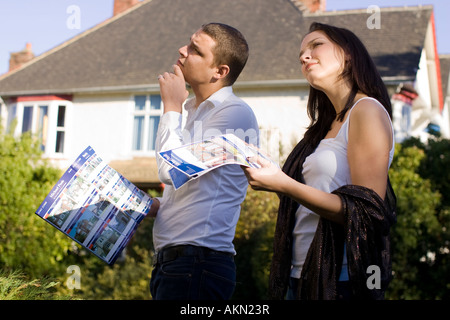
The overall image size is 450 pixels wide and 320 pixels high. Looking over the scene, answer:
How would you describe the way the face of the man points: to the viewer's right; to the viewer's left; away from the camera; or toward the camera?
to the viewer's left

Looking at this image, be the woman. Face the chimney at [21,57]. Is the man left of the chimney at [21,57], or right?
left

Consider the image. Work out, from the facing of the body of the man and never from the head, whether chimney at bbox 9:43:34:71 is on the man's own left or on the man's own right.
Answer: on the man's own right

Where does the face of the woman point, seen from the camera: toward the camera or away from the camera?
toward the camera

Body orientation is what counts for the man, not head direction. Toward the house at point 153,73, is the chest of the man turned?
no

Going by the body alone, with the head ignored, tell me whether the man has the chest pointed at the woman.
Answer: no

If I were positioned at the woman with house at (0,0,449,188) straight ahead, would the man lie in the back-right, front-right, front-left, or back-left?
front-left
